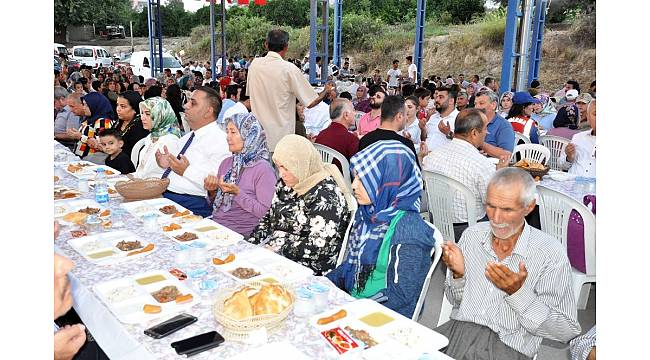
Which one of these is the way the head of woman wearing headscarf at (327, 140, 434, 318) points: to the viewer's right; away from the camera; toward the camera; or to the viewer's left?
to the viewer's left

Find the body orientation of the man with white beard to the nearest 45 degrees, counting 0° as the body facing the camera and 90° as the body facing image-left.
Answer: approximately 45°

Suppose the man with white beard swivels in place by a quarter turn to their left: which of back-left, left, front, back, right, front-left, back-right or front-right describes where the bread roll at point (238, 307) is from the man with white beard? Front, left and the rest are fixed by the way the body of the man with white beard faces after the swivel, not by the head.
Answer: right

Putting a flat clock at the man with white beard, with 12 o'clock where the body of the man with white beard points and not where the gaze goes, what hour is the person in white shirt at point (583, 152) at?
The person in white shirt is roughly at 5 o'clock from the man with white beard.

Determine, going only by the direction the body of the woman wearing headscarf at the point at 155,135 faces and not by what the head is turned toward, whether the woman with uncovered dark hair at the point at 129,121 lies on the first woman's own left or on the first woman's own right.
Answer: on the first woman's own right

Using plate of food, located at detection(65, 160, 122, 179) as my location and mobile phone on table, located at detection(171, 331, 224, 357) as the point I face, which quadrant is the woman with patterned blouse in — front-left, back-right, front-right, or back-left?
front-left

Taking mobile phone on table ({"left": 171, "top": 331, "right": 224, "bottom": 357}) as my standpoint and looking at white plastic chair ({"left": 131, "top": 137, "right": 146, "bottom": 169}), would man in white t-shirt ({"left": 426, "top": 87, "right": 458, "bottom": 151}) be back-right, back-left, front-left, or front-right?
front-right

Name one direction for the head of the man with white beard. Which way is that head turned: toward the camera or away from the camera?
toward the camera

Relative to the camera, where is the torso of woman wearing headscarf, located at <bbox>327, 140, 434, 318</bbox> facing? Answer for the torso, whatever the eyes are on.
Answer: to the viewer's left

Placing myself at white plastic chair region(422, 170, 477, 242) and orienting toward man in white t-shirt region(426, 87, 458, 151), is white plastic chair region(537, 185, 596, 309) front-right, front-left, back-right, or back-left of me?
back-right
